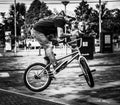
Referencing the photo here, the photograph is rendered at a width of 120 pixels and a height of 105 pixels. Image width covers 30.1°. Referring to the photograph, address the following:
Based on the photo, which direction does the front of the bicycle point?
to the viewer's right

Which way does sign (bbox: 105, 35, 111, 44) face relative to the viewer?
toward the camera

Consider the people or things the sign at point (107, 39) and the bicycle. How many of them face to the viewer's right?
1

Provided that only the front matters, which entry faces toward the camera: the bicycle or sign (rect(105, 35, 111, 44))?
the sign

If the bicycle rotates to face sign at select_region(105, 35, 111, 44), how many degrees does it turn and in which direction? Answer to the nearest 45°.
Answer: approximately 90° to its left

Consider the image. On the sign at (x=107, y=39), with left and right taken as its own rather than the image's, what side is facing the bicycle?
front

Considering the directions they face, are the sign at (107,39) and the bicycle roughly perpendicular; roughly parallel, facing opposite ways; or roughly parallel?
roughly perpendicular
